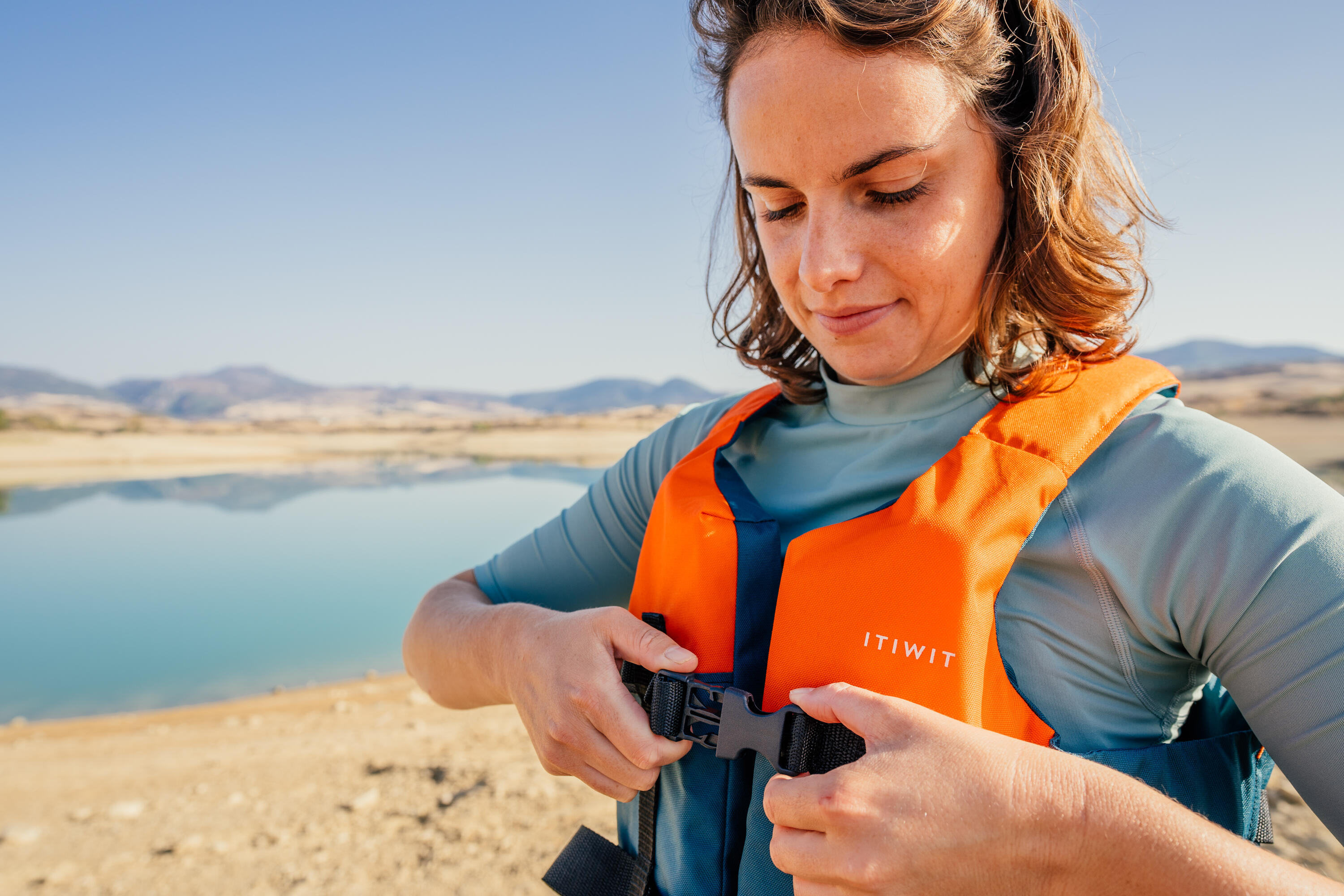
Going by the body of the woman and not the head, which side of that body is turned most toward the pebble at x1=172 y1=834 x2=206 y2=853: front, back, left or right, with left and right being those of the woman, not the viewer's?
right

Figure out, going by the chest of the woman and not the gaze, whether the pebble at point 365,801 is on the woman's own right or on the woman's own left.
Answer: on the woman's own right

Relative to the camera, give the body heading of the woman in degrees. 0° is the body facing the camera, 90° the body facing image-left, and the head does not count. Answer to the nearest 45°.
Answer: approximately 45°
